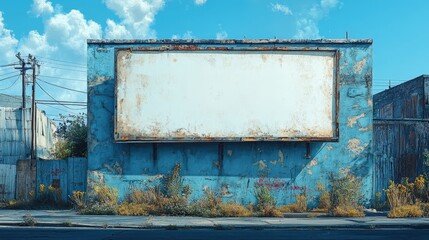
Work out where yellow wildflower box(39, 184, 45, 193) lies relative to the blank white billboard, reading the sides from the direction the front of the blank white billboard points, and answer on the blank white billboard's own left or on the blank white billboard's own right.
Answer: on the blank white billboard's own right

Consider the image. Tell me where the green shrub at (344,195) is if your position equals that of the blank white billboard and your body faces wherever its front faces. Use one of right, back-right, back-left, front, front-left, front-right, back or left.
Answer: left

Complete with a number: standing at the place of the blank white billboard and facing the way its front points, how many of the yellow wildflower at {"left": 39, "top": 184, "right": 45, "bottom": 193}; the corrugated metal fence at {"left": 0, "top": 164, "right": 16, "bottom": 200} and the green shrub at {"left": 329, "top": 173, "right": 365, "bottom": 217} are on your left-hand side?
1

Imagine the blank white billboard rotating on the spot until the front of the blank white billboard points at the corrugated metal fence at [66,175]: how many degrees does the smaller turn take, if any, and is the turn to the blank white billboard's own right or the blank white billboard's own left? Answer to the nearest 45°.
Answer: approximately 90° to the blank white billboard's own right

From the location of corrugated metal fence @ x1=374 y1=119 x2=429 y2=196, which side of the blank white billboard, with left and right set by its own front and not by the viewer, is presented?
left

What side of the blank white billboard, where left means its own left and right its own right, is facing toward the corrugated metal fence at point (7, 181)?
right

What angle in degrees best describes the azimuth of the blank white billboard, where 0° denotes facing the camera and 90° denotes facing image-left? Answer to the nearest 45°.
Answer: approximately 0°
